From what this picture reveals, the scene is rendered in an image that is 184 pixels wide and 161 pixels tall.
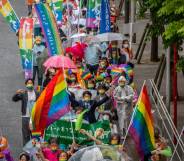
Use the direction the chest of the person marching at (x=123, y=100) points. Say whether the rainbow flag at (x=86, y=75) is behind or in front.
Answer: behind

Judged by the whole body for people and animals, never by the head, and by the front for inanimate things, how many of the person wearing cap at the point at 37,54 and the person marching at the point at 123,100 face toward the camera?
2

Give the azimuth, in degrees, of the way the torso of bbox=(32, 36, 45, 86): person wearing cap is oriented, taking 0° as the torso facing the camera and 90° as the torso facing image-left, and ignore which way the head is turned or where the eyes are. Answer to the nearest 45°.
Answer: approximately 0°

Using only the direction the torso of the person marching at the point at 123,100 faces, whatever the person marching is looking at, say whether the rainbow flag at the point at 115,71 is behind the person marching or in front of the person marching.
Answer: behind

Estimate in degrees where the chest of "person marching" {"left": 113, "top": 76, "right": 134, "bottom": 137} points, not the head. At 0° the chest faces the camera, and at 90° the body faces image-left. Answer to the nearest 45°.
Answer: approximately 0°

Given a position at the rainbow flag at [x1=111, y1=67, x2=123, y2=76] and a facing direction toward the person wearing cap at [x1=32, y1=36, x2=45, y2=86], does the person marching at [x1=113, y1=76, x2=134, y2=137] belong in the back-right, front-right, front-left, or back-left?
back-left
